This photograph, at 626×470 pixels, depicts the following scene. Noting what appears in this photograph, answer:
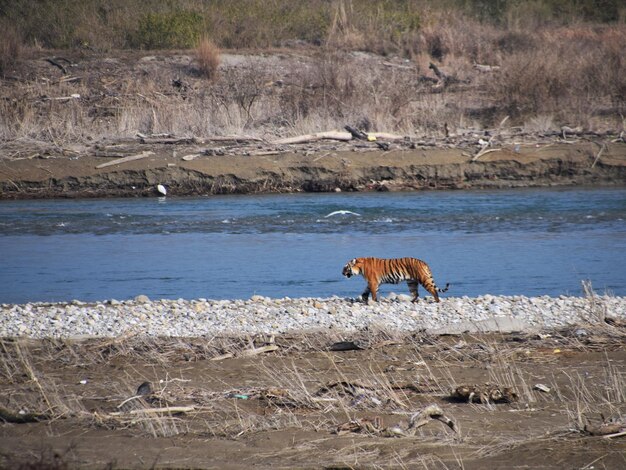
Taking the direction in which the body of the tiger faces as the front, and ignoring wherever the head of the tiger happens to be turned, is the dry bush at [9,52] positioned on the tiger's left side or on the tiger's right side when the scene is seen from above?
on the tiger's right side

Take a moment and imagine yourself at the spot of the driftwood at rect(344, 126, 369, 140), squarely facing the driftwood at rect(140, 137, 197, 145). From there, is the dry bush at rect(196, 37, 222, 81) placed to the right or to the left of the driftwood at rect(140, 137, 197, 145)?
right

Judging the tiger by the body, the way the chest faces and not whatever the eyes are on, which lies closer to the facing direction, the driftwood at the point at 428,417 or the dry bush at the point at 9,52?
the dry bush

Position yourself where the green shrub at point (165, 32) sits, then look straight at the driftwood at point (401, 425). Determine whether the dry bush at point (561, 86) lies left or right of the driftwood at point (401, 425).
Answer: left

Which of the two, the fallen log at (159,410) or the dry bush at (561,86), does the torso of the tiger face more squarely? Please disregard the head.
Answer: the fallen log

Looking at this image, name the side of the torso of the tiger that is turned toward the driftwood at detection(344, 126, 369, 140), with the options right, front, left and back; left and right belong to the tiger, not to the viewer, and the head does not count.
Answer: right

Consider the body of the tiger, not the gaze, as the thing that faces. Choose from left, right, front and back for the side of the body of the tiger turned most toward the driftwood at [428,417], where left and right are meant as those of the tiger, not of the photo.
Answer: left

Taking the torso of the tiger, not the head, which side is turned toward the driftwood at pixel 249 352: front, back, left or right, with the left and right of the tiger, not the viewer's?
left

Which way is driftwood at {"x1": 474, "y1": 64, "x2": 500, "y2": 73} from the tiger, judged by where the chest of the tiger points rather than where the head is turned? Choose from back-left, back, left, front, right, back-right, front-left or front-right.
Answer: right

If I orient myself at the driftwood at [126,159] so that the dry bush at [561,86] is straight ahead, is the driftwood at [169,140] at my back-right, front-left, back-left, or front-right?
front-left

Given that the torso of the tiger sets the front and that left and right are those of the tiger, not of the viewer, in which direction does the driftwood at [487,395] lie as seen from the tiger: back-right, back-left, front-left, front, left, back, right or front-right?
left

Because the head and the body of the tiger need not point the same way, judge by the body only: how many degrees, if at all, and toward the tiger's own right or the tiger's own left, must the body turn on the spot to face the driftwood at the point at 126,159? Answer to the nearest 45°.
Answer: approximately 45° to the tiger's own right

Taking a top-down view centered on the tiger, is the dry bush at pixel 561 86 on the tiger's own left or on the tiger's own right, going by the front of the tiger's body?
on the tiger's own right

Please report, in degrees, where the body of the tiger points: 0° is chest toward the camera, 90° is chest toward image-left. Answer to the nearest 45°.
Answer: approximately 90°

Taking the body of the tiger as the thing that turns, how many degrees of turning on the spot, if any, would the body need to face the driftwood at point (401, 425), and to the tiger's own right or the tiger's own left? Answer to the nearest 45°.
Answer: approximately 90° to the tiger's own left

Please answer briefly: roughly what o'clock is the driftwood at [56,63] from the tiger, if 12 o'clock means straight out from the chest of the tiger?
The driftwood is roughly at 2 o'clock from the tiger.

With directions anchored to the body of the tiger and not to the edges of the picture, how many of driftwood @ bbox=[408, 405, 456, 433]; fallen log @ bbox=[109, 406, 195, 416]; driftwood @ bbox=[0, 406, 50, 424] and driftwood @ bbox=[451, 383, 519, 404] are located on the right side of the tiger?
0

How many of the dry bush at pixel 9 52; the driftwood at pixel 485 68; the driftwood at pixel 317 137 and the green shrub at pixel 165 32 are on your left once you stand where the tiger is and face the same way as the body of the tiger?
0

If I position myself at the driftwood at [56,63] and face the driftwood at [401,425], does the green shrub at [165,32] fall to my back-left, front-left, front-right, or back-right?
back-left

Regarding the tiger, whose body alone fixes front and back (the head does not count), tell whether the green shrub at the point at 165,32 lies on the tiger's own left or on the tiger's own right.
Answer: on the tiger's own right
